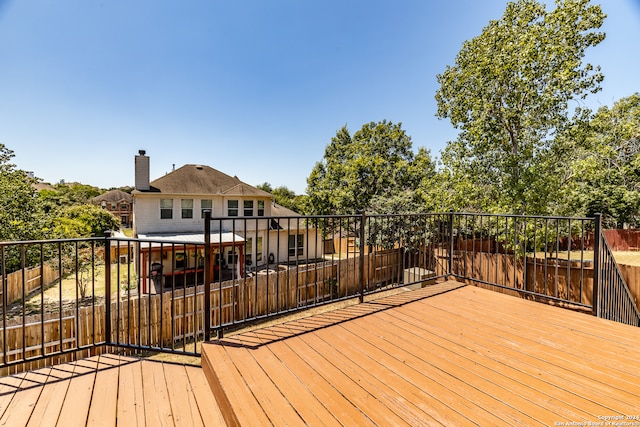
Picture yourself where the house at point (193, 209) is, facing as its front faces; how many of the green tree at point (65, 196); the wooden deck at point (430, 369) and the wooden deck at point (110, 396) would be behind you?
2

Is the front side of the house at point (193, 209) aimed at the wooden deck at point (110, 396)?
no

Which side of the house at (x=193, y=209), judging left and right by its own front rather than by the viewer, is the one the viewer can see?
back

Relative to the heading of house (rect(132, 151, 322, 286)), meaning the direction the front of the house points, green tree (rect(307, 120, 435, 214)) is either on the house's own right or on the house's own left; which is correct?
on the house's own right

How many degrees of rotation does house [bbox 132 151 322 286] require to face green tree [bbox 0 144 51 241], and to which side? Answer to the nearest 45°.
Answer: approximately 135° to its left

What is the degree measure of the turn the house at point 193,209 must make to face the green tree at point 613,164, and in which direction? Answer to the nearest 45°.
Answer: approximately 135° to its right

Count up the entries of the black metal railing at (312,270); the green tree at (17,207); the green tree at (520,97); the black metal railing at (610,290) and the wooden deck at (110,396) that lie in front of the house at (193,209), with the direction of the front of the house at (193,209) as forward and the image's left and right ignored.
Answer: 0

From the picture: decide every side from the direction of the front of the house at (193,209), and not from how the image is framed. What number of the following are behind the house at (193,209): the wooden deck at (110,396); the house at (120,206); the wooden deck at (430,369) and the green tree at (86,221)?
2

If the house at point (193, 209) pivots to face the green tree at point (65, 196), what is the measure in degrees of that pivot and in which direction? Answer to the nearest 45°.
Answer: approximately 45° to its left

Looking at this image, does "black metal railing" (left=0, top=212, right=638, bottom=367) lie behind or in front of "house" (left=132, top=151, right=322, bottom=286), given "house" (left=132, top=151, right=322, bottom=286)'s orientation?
behind

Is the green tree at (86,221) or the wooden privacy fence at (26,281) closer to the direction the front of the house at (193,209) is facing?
the green tree

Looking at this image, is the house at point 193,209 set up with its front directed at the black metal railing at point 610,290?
no

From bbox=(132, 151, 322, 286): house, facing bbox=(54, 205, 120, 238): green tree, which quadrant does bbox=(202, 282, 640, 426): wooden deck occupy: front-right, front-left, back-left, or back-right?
back-left

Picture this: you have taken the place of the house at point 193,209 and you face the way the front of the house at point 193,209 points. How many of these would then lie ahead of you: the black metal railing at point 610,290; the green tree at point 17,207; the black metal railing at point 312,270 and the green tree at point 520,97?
0

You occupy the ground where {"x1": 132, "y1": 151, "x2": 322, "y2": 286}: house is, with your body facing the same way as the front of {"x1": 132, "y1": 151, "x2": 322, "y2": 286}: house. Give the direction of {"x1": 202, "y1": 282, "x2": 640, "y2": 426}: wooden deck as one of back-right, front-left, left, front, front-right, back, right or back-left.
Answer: back
